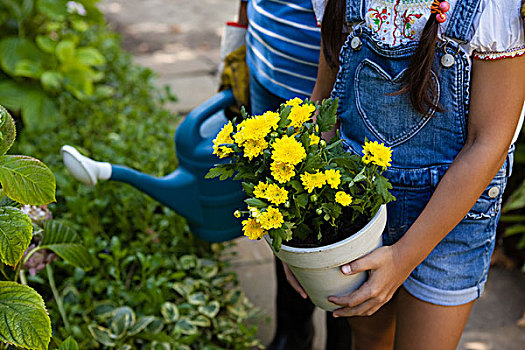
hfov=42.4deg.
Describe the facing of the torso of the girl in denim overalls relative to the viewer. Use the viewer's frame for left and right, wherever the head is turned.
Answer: facing the viewer and to the left of the viewer

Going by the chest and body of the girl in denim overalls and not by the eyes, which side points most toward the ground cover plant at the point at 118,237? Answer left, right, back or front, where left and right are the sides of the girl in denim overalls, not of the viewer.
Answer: right

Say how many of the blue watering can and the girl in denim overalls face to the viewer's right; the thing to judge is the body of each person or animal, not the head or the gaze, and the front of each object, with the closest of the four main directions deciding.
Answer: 0

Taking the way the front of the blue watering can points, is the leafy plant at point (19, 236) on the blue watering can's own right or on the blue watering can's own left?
on the blue watering can's own left

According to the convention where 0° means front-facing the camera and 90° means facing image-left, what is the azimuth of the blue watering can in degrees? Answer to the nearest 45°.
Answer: approximately 90°

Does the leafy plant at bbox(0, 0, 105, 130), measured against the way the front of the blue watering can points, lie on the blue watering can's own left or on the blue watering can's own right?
on the blue watering can's own right

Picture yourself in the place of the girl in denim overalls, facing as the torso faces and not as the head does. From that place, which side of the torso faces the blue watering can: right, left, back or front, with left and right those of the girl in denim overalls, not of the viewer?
right

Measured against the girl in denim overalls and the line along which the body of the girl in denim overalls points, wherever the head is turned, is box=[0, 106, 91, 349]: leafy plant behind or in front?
in front

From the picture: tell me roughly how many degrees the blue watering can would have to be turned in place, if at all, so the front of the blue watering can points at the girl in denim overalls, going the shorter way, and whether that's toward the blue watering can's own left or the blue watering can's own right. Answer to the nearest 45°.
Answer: approximately 135° to the blue watering can's own left

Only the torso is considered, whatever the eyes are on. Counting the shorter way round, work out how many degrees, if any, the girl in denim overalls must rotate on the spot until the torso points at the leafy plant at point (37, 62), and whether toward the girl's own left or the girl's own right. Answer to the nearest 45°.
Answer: approximately 90° to the girl's own right

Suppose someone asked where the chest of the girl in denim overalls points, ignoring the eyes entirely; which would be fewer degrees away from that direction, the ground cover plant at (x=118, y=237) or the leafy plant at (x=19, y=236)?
the leafy plant
